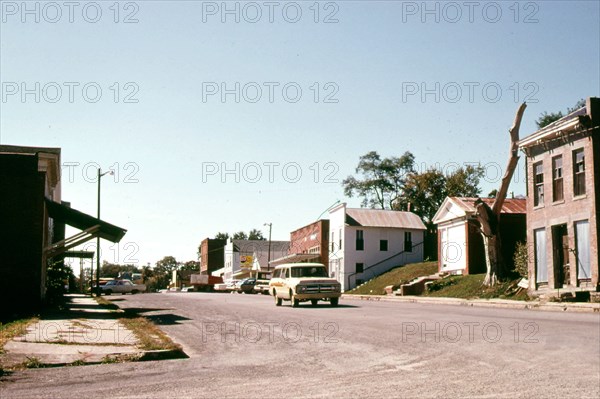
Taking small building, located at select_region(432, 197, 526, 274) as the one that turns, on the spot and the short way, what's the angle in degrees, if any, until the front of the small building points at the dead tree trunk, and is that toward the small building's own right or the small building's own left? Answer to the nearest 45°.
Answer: approximately 45° to the small building's own left

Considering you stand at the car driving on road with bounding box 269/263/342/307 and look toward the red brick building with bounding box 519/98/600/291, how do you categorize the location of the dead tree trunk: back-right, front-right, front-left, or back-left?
front-left

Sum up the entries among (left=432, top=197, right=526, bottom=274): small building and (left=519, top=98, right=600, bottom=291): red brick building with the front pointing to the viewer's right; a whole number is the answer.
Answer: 0

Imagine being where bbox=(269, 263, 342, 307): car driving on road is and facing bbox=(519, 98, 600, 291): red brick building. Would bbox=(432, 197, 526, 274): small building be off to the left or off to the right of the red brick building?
left

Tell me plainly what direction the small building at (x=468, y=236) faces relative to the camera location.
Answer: facing the viewer and to the left of the viewer

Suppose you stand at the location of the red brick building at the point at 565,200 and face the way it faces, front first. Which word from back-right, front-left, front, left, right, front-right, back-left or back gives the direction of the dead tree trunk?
right

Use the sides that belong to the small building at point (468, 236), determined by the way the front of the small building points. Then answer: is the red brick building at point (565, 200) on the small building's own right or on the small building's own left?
on the small building's own left

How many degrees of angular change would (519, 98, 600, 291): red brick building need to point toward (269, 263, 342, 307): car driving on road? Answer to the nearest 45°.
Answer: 0° — it already faces it

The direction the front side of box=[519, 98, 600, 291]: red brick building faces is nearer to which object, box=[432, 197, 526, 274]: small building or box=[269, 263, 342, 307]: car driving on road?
the car driving on road

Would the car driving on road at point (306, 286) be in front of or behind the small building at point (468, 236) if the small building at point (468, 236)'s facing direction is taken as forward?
in front
